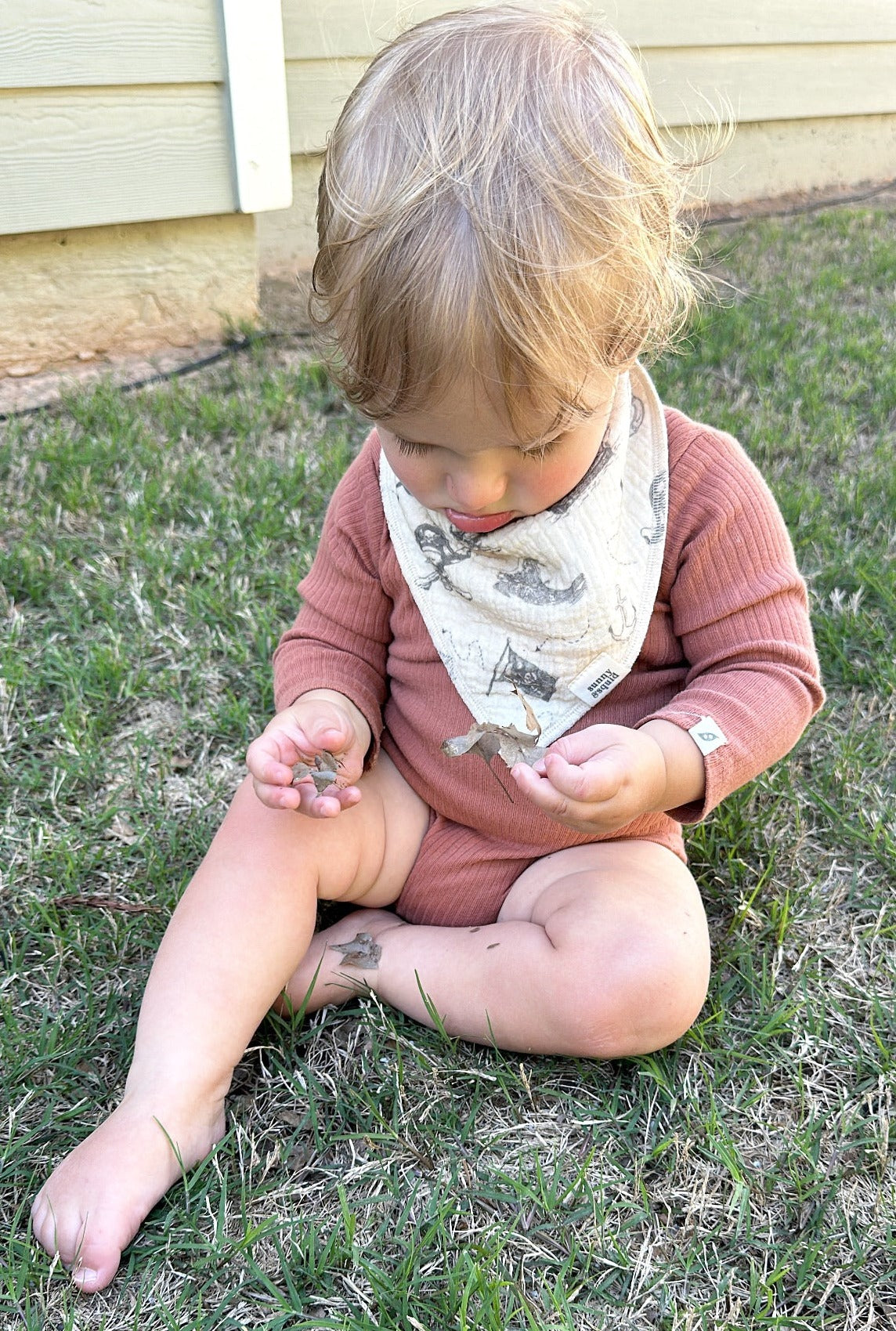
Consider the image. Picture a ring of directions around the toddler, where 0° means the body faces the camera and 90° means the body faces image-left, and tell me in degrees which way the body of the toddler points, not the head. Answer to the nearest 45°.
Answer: approximately 0°
